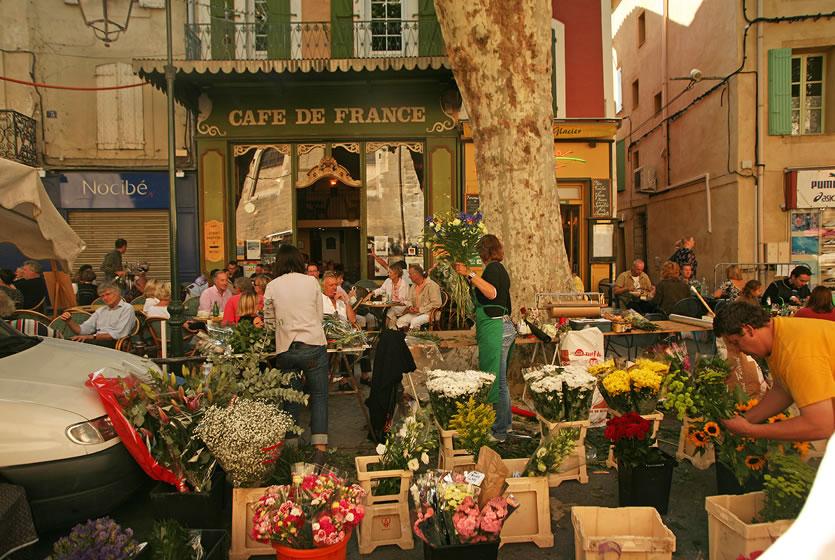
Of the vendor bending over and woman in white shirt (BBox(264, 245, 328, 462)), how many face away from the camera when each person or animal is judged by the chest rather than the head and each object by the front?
1

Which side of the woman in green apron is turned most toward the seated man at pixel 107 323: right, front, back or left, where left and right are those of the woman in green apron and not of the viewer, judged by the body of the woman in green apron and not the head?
front

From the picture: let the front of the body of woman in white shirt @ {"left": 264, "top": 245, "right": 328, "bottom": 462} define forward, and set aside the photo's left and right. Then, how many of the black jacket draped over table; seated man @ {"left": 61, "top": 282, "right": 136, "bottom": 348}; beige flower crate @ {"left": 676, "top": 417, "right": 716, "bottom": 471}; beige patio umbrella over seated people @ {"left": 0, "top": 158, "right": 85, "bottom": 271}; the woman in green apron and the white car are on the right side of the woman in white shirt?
3

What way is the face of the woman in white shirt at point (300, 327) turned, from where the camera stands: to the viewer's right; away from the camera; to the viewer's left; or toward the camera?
away from the camera

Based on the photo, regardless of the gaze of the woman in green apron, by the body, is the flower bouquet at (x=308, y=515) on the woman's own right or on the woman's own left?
on the woman's own left

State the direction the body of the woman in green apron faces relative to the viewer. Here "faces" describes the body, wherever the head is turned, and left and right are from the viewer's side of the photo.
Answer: facing to the left of the viewer

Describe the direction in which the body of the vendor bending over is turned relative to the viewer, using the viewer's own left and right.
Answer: facing to the left of the viewer

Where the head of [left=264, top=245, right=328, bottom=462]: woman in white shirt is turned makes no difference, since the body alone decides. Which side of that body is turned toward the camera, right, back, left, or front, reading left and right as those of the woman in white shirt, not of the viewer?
back

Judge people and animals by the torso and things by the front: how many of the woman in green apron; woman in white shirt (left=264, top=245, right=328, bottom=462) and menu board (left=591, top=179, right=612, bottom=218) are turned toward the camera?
1

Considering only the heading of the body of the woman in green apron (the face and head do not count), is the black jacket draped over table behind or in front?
in front

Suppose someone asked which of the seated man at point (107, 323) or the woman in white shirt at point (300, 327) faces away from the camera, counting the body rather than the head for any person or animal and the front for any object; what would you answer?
the woman in white shirt

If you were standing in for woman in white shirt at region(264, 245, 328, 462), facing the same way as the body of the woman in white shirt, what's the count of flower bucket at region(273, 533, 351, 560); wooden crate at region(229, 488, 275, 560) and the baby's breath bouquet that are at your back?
3

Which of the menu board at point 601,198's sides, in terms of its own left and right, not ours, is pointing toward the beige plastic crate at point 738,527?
front
